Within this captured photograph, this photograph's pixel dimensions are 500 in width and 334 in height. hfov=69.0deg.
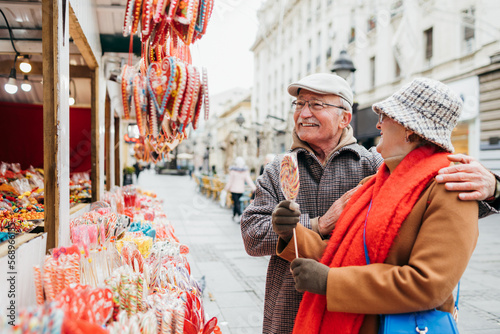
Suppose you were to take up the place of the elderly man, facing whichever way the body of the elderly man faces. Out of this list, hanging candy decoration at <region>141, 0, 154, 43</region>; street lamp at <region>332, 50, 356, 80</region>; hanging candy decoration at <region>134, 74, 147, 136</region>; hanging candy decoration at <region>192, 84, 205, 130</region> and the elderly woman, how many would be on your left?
1

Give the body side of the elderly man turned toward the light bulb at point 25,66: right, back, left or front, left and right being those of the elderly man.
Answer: right

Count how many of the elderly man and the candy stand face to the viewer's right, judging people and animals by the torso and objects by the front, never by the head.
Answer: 1

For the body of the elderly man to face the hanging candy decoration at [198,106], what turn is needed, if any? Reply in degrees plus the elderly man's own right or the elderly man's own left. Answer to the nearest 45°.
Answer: approximately 90° to the elderly man's own right

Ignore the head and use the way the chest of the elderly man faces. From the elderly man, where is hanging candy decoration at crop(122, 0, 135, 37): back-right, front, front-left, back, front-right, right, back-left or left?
front-right

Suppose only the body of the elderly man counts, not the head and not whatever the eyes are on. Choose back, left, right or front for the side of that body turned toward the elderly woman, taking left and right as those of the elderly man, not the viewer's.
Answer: left

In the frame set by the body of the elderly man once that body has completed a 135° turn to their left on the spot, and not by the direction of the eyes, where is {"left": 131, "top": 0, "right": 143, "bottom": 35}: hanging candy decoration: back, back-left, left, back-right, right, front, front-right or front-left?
back

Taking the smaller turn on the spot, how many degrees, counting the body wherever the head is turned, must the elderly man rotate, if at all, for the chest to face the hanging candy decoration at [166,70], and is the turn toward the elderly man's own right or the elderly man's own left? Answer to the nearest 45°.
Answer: approximately 90° to the elderly man's own right

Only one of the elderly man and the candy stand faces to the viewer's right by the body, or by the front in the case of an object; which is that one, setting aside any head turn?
the candy stand

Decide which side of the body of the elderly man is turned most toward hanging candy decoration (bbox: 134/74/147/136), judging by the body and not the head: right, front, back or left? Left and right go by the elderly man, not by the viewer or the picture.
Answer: right

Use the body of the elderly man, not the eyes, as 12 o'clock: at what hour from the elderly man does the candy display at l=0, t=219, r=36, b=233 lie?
The candy display is roughly at 3 o'clock from the elderly man.

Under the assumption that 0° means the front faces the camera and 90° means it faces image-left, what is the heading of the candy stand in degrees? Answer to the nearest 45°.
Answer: approximately 270°

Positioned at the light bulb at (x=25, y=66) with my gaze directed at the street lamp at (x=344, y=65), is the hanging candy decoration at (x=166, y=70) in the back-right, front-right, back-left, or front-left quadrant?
front-right
